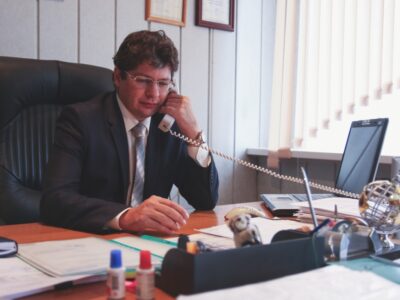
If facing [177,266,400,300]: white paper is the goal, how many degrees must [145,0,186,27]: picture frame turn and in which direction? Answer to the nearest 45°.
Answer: approximately 45° to its right

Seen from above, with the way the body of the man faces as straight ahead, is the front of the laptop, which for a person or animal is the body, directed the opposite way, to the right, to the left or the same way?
to the right

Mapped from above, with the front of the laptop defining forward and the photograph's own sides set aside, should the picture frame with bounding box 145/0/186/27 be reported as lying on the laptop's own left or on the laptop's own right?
on the laptop's own right

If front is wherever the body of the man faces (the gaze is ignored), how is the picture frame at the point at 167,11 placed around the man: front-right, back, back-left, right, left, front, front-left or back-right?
back-left

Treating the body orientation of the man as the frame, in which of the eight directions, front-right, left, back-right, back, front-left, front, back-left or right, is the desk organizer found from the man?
front-right

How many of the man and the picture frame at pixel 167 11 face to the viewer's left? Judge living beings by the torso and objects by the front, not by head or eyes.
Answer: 0

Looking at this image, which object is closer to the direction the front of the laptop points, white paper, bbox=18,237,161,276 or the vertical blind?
the white paper

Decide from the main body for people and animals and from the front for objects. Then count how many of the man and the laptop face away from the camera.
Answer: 0

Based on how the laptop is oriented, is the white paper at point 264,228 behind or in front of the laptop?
in front

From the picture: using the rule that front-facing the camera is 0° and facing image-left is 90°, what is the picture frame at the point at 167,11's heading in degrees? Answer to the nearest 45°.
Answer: approximately 315°

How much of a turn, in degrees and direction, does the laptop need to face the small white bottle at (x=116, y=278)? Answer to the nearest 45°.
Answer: approximately 45° to its left

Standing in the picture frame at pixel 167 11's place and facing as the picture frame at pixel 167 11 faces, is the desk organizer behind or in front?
in front

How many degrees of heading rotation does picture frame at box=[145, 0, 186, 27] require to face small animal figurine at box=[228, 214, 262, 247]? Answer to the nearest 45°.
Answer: approximately 45° to its right

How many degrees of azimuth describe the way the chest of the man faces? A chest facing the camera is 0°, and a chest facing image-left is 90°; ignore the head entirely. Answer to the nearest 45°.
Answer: approximately 315°

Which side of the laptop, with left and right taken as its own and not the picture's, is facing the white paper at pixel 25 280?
front

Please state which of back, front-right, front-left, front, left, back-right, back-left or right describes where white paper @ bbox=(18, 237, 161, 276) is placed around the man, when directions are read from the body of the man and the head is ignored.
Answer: front-right

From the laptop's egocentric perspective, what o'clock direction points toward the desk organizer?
The desk organizer is roughly at 11 o'clock from the laptop.
